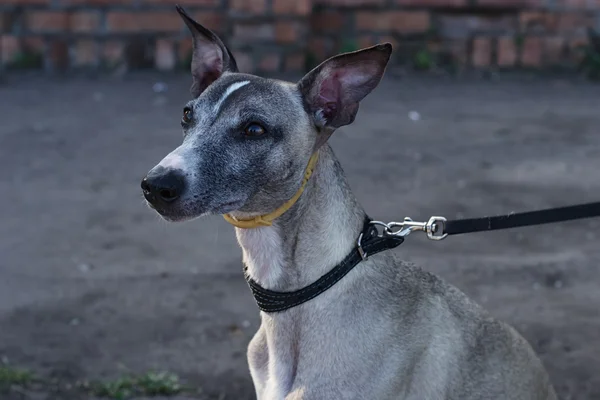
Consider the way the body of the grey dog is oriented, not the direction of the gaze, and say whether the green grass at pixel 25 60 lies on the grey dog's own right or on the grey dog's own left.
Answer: on the grey dog's own right

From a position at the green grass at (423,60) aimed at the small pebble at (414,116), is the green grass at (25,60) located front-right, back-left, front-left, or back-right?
front-right

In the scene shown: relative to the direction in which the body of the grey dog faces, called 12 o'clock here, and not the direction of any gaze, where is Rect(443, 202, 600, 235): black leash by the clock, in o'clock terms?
The black leash is roughly at 7 o'clock from the grey dog.

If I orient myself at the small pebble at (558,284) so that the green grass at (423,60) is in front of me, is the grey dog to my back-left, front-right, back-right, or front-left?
back-left

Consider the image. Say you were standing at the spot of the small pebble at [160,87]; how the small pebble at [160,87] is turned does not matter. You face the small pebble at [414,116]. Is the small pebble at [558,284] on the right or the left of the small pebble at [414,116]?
right

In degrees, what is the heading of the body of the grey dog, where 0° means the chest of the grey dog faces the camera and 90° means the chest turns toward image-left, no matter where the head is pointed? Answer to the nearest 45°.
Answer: approximately 45°

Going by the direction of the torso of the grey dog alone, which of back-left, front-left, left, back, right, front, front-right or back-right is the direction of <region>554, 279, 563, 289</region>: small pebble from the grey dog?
back

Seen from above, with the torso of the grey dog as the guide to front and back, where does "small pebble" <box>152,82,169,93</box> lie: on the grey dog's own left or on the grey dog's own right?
on the grey dog's own right

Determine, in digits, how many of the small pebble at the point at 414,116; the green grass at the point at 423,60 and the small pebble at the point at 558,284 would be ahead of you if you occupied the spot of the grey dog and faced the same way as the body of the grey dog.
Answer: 0

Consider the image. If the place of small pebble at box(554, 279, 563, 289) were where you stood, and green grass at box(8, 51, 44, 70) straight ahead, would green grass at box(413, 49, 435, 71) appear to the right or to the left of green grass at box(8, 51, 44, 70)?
right

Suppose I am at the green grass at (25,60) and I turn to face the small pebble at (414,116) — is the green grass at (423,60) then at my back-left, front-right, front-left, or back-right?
front-left

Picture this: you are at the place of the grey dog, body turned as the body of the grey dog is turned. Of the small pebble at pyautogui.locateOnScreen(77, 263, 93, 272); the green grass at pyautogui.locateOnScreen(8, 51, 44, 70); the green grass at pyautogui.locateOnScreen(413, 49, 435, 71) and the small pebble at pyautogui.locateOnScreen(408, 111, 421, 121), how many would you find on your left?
0

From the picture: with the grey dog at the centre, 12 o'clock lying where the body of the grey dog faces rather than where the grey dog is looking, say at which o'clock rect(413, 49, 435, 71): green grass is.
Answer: The green grass is roughly at 5 o'clock from the grey dog.

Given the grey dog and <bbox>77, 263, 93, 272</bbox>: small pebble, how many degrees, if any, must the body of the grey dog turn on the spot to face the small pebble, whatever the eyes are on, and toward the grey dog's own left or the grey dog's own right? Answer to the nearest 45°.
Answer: approximately 90° to the grey dog's own right

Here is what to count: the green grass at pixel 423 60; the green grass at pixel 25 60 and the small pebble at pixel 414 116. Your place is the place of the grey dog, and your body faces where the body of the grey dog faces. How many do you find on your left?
0
